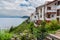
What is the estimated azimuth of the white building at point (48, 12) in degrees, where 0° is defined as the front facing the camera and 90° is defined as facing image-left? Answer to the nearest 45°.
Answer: approximately 45°
